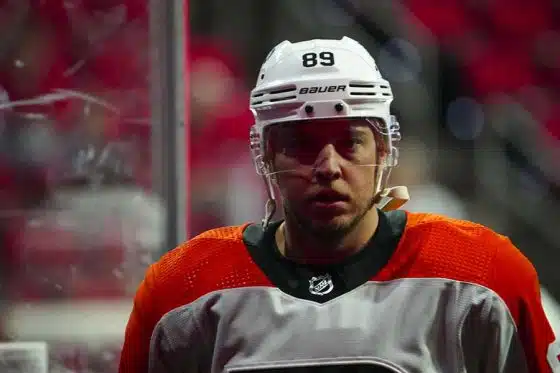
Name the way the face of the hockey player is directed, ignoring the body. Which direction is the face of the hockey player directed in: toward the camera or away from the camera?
toward the camera

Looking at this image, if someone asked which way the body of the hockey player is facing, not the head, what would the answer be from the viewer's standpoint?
toward the camera
